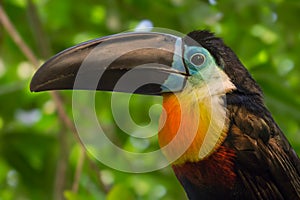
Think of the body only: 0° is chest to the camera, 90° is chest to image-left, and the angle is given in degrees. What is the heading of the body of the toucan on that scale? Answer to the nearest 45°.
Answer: approximately 90°
